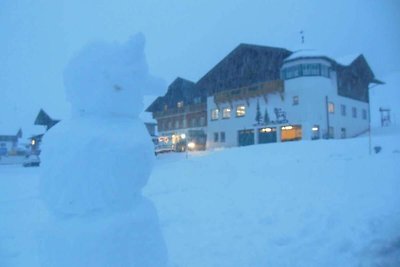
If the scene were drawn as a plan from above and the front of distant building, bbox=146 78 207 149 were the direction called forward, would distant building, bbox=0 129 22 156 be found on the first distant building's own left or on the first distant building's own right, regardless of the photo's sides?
on the first distant building's own right

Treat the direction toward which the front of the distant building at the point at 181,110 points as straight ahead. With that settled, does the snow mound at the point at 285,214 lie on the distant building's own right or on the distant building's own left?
on the distant building's own left

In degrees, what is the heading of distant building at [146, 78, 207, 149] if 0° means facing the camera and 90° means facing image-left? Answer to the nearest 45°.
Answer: approximately 45°
